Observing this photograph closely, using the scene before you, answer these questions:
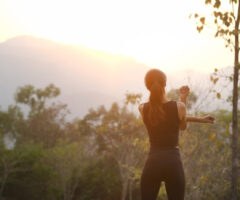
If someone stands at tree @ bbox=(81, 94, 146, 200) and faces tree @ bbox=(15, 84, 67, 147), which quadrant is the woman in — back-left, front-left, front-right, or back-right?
back-left

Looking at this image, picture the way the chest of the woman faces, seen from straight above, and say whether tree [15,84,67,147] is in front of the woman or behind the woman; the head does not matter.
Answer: in front

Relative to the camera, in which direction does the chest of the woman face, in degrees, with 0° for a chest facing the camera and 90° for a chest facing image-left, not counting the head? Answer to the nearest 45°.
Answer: approximately 180°

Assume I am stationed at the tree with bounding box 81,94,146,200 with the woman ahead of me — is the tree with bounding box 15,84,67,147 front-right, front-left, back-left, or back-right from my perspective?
back-right

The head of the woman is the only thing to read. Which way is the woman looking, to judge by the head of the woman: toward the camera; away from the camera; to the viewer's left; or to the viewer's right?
away from the camera

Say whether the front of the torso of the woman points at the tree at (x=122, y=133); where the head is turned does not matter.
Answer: yes
